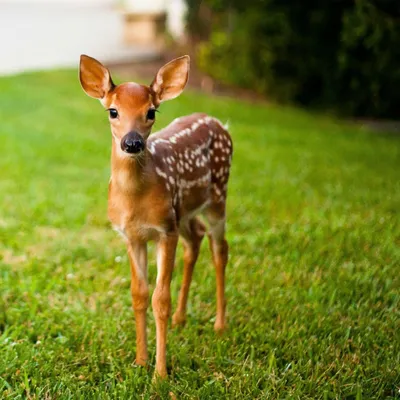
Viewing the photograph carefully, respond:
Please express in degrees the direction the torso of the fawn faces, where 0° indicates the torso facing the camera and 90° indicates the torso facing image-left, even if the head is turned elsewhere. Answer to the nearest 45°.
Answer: approximately 45°

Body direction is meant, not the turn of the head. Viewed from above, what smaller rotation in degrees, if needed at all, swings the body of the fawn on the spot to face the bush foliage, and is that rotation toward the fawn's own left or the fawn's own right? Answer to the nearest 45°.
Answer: approximately 135° to the fawn's own right
